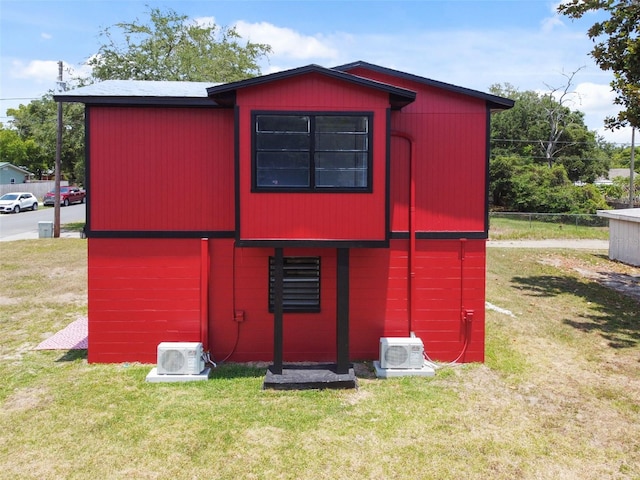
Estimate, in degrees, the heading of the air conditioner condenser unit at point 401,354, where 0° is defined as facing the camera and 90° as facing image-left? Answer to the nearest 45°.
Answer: approximately 0°

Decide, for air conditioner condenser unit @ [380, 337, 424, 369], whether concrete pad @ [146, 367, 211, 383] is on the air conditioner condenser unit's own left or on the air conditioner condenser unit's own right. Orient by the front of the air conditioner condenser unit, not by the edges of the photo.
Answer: on the air conditioner condenser unit's own right

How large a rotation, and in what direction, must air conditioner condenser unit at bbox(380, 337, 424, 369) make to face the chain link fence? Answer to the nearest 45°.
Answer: approximately 180°

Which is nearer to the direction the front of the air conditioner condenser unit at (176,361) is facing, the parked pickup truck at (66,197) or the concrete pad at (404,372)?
the concrete pad

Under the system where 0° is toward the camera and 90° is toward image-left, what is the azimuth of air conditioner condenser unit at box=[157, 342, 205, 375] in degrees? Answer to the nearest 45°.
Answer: approximately 0°

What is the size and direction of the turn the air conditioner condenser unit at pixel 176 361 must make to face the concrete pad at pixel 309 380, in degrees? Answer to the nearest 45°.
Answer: approximately 45° to its left

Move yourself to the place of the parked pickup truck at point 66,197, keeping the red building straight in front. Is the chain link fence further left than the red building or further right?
left

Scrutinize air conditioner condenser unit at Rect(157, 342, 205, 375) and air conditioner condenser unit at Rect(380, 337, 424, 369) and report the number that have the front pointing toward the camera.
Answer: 2
